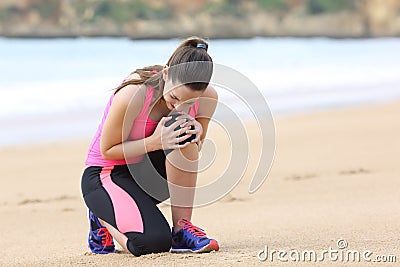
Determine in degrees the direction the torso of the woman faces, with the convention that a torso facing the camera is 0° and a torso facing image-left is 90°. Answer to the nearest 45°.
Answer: approximately 315°
